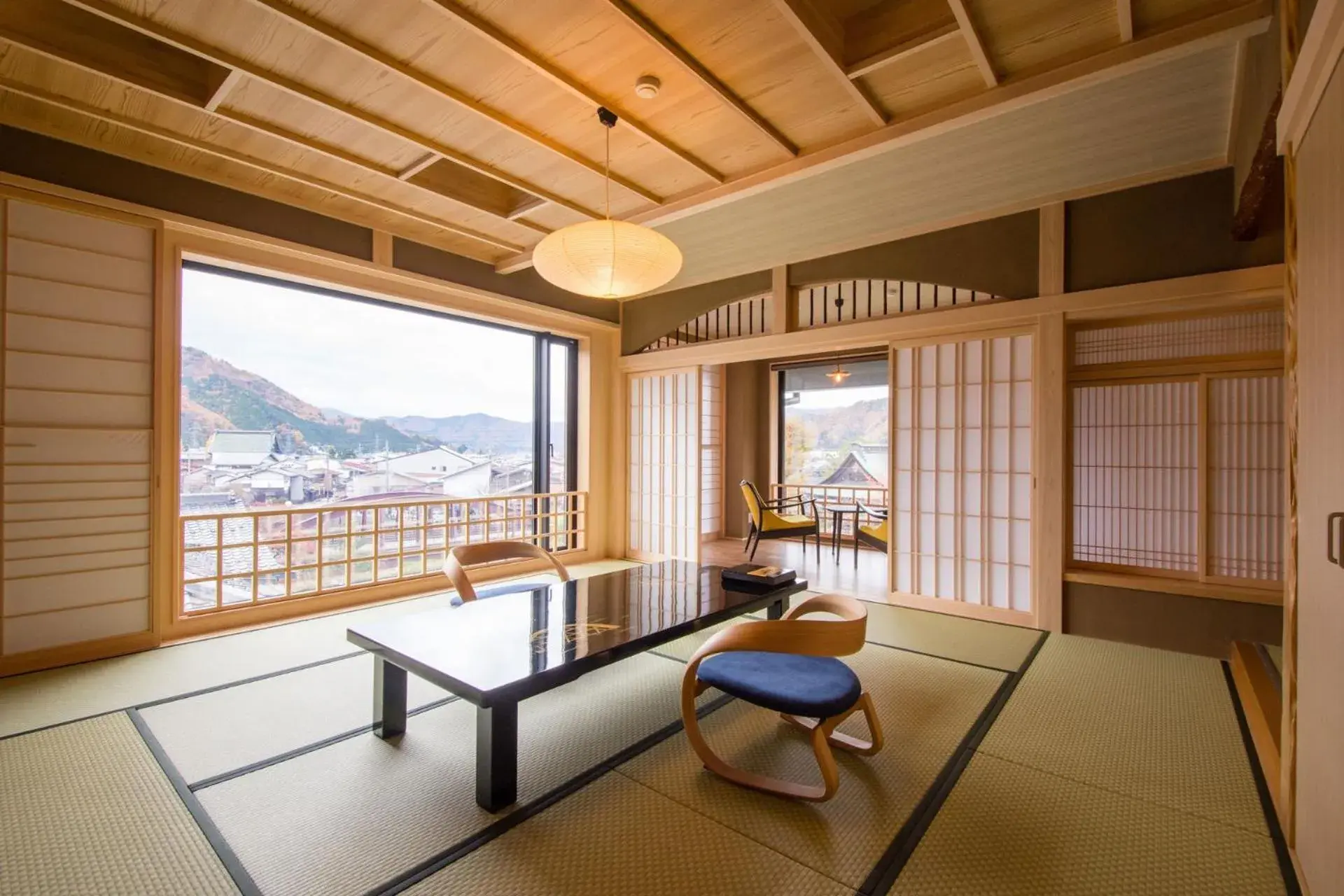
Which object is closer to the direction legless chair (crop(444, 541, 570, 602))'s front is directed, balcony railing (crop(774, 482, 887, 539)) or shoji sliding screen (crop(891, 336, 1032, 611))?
the shoji sliding screen

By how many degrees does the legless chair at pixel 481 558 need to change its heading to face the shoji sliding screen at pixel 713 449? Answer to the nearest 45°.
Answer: approximately 90° to its left

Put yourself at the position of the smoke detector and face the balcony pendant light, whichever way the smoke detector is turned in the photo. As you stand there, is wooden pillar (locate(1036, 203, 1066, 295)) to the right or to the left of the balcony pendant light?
right

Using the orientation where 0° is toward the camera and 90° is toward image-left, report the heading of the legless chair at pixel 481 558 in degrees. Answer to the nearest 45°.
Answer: approximately 315°

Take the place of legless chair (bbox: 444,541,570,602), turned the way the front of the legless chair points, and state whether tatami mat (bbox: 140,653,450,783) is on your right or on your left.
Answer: on your right

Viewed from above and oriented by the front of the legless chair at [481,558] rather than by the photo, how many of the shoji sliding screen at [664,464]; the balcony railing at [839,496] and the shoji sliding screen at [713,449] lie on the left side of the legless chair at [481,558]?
3

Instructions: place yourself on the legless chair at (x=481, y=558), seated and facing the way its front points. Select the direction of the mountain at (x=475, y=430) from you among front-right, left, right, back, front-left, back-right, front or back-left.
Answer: back-left
